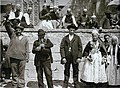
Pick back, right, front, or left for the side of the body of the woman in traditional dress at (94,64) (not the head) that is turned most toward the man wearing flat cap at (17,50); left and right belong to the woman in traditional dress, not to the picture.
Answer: right

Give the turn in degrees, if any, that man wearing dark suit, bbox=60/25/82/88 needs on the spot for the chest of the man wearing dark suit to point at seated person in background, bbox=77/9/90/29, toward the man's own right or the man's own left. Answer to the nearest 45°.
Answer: approximately 180°

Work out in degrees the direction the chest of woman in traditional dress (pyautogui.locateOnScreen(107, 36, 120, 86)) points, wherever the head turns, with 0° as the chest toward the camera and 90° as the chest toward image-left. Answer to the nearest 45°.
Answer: approximately 0°

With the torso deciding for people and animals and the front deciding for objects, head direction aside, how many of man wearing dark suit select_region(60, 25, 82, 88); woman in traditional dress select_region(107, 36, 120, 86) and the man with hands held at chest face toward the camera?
3

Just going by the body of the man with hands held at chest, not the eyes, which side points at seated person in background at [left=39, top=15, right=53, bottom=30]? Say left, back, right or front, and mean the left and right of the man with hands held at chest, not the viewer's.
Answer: back

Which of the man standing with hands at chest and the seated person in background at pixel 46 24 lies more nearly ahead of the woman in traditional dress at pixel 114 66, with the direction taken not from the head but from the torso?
the man standing with hands at chest

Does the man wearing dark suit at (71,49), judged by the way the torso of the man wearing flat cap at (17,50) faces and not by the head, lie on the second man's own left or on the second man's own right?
on the second man's own left

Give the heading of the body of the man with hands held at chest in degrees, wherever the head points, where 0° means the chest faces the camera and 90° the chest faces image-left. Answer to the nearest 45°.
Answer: approximately 0°

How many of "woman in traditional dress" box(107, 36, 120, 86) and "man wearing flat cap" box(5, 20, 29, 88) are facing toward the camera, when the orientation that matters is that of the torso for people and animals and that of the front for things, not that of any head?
2

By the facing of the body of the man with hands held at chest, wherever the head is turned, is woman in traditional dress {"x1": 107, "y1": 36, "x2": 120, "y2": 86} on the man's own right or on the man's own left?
on the man's own left
